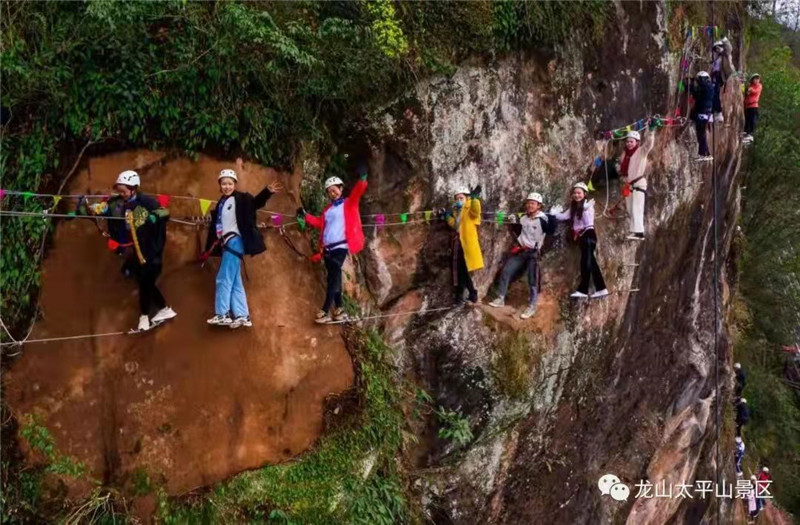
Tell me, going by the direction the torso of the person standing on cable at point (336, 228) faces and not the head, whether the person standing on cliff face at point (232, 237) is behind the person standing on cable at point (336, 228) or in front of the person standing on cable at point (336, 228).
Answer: in front

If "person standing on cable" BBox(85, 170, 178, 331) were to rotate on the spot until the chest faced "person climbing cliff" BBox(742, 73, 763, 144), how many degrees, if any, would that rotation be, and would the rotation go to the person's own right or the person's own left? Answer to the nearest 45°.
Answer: approximately 135° to the person's own left

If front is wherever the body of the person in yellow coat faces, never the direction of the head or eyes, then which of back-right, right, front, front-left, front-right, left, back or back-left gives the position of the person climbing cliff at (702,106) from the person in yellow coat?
back

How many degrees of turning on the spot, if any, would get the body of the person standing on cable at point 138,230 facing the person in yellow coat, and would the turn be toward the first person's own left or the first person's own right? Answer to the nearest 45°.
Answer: approximately 135° to the first person's own left

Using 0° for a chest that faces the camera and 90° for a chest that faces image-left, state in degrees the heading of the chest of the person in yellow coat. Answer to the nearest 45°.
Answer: approximately 45°
